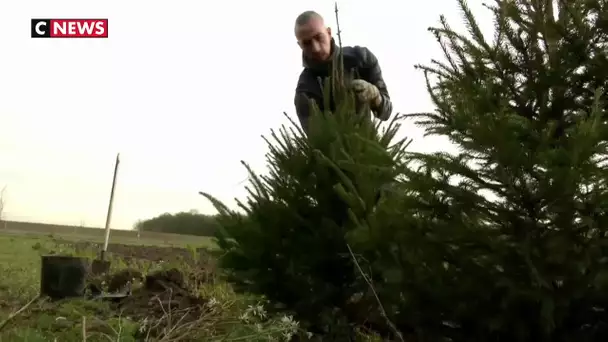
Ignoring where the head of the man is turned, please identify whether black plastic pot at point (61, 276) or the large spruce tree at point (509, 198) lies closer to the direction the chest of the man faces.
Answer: the large spruce tree

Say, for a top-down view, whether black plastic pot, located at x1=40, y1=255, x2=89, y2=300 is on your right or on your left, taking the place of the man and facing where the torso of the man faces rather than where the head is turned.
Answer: on your right

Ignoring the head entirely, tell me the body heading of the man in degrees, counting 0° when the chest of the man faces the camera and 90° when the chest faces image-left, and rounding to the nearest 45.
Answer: approximately 0°

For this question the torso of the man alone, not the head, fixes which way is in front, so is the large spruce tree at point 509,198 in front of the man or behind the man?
in front
